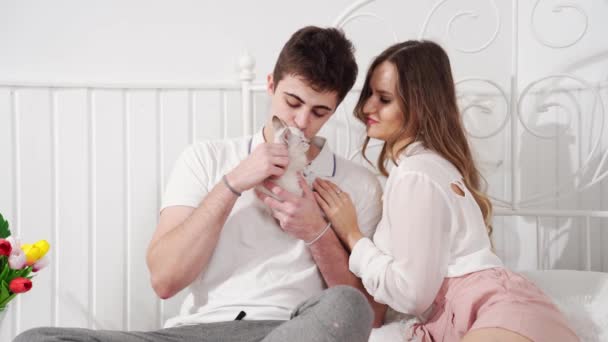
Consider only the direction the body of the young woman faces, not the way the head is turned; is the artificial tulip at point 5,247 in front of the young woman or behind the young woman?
in front

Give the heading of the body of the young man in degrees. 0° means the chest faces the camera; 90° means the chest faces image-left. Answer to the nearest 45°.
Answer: approximately 0°

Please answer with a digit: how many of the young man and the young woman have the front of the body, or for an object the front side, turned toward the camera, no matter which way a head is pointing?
1

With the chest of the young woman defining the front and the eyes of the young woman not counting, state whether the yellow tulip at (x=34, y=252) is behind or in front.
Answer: in front

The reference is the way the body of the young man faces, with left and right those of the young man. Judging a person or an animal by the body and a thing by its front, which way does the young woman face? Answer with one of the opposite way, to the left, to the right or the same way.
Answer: to the right

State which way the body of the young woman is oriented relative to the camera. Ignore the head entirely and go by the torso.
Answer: to the viewer's left

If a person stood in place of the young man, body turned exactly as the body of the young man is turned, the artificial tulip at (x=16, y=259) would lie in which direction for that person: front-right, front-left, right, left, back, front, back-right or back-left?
right
